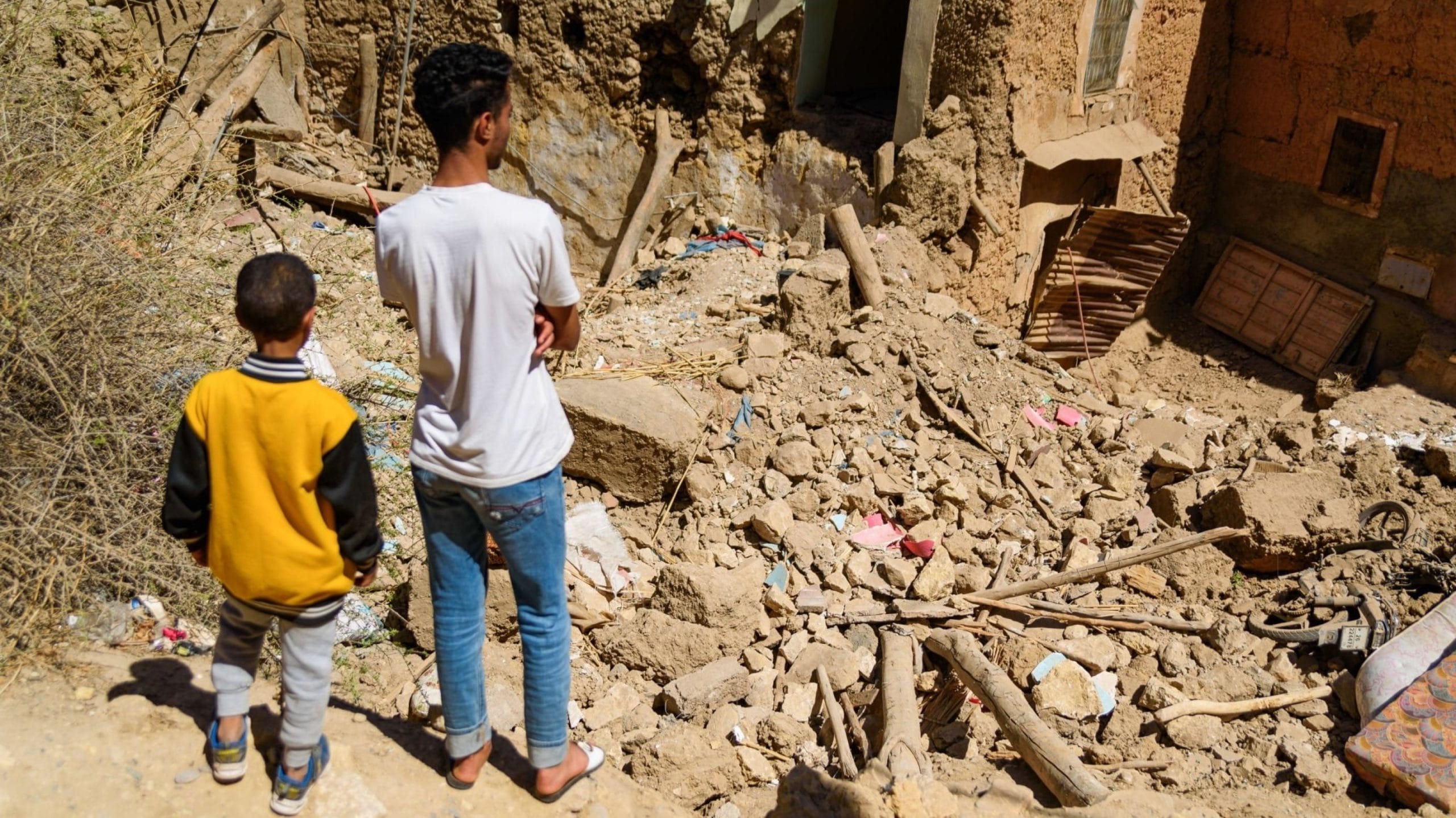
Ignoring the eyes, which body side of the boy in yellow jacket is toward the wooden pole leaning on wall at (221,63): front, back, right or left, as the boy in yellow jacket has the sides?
front

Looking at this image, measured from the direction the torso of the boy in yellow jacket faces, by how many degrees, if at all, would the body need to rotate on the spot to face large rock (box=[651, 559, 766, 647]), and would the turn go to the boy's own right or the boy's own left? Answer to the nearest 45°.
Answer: approximately 45° to the boy's own right

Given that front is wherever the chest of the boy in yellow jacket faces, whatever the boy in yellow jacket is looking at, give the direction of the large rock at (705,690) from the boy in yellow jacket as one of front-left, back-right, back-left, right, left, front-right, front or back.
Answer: front-right

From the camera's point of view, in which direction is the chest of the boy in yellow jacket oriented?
away from the camera

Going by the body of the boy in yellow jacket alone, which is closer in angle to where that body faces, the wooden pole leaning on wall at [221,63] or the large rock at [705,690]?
the wooden pole leaning on wall

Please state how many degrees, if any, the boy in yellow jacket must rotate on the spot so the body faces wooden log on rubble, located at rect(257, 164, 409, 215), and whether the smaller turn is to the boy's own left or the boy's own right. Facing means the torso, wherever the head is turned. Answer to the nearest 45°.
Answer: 0° — they already face it

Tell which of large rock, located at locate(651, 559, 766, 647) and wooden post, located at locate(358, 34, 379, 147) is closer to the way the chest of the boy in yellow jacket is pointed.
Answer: the wooden post

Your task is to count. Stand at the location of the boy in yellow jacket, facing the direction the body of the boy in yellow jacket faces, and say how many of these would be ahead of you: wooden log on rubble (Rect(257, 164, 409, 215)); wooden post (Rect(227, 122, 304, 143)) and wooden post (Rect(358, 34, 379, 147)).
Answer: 3

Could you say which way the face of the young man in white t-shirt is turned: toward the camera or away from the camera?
away from the camera

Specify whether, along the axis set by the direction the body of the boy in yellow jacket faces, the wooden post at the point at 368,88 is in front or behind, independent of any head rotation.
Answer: in front

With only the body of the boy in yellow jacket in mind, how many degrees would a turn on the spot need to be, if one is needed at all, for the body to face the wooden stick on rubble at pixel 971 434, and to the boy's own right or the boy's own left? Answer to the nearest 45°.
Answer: approximately 45° to the boy's own right

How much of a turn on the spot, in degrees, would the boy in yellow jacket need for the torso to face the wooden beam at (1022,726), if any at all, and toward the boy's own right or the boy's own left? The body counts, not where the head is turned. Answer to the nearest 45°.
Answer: approximately 90° to the boy's own right
